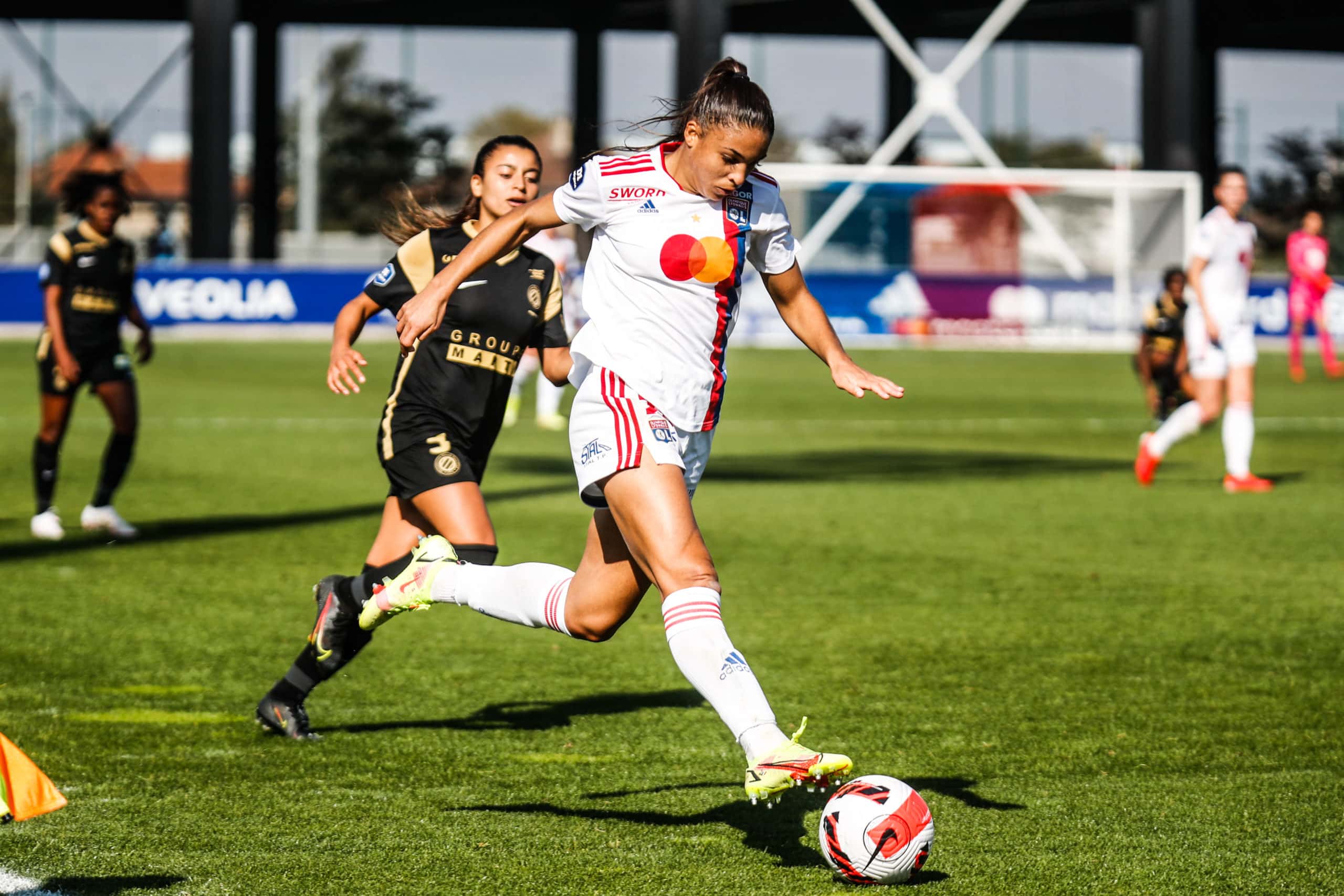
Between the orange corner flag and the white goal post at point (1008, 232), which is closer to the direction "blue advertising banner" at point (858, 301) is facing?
the orange corner flag

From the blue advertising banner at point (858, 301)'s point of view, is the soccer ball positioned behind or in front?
in front

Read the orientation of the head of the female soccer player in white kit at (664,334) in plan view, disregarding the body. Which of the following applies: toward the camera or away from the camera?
toward the camera

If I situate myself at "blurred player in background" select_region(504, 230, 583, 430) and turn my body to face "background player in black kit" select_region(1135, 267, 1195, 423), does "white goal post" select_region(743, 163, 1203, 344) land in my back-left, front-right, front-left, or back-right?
front-left

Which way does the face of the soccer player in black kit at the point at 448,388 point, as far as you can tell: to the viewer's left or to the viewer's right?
to the viewer's right

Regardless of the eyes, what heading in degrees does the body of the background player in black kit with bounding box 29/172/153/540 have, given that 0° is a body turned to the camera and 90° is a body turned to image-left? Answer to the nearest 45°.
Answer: approximately 315°

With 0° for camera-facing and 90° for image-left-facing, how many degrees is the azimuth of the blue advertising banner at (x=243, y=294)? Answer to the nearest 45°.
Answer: approximately 0°

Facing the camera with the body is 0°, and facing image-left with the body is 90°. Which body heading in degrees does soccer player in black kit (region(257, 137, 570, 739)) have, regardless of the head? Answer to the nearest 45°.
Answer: approximately 315°

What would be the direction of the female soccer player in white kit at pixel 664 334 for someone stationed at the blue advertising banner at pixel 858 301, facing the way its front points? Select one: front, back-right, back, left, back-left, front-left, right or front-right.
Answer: front

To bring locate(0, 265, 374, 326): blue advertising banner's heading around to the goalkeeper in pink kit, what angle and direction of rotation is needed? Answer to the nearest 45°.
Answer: approximately 45° to its left

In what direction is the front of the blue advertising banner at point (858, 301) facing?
toward the camera
